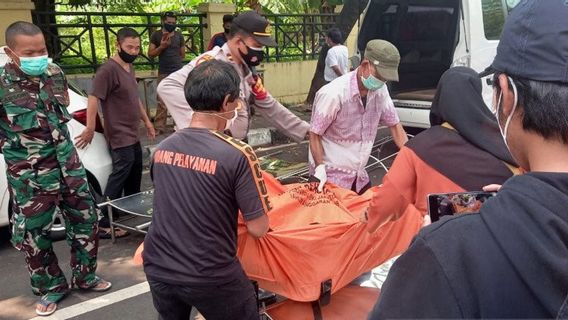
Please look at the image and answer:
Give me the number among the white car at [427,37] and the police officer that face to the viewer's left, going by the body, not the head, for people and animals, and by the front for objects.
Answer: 0

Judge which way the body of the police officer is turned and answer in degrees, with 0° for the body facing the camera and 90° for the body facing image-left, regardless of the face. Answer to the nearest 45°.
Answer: approximately 315°

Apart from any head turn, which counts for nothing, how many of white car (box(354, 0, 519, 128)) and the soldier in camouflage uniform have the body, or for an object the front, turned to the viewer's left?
0

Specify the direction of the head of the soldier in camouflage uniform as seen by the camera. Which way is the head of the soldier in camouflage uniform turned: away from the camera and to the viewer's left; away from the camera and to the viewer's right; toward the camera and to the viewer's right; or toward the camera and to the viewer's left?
toward the camera and to the viewer's right

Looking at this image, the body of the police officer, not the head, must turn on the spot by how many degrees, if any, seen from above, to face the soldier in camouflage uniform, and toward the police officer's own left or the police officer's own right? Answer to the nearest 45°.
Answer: approximately 135° to the police officer's own right

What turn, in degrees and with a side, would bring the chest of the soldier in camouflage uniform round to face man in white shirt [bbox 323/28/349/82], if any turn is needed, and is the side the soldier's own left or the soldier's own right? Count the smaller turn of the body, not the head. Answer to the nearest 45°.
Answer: approximately 90° to the soldier's own left

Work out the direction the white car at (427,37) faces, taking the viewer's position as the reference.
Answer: facing away from the viewer and to the right of the viewer

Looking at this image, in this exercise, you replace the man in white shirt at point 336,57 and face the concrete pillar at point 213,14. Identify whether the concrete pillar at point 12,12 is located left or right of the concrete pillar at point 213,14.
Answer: left

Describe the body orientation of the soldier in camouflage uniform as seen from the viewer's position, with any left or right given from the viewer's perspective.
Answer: facing the viewer and to the right of the viewer

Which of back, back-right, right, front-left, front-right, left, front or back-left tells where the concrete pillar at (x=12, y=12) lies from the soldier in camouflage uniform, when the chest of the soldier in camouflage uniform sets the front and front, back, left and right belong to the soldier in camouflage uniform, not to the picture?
back-left
